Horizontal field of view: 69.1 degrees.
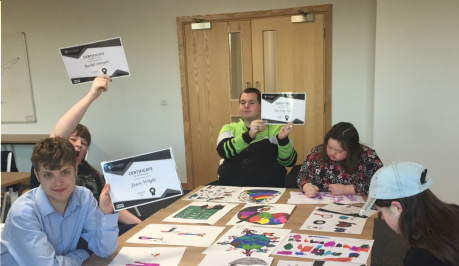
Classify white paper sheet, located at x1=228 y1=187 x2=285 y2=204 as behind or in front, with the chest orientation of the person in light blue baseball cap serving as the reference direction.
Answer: in front

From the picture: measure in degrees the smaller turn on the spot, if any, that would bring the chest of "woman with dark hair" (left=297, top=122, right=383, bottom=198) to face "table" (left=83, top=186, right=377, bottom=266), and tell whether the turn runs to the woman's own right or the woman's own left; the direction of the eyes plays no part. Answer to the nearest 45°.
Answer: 0° — they already face it

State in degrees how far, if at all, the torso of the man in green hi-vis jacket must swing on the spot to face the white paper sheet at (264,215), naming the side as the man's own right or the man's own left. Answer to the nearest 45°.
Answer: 0° — they already face it

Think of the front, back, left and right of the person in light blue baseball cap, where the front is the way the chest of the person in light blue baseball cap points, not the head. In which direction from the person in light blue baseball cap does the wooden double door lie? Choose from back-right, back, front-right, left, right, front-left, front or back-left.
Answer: front-right

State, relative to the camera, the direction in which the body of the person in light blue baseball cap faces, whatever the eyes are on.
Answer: to the viewer's left

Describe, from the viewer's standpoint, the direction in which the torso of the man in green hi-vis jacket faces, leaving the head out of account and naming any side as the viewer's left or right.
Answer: facing the viewer

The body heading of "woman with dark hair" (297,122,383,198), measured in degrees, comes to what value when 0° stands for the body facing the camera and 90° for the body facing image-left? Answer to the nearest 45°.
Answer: approximately 45°

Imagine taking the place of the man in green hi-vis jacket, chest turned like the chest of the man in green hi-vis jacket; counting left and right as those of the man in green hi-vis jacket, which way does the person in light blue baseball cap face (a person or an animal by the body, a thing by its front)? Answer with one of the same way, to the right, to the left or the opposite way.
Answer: to the right

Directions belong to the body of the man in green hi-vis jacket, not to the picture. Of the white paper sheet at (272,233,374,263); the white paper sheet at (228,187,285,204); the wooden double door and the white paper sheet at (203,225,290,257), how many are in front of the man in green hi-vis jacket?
3

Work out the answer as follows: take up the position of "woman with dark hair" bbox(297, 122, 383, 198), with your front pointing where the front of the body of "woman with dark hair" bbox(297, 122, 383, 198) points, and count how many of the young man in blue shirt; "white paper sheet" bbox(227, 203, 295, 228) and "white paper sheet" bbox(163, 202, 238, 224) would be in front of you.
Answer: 3

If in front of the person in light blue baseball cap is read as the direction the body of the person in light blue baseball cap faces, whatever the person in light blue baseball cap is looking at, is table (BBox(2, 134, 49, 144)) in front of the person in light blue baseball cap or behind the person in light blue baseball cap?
in front

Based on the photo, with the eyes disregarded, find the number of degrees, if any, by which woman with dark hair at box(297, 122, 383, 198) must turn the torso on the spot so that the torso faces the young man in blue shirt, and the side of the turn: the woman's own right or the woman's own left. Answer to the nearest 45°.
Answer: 0° — they already face them

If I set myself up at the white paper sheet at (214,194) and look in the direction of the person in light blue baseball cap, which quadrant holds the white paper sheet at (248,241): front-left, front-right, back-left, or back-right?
front-right

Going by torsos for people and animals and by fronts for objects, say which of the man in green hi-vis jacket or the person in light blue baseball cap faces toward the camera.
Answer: the man in green hi-vis jacket

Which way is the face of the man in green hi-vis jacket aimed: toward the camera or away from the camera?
toward the camera

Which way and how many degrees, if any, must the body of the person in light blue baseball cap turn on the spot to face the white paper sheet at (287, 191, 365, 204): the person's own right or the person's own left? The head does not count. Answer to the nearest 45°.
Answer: approximately 45° to the person's own right
